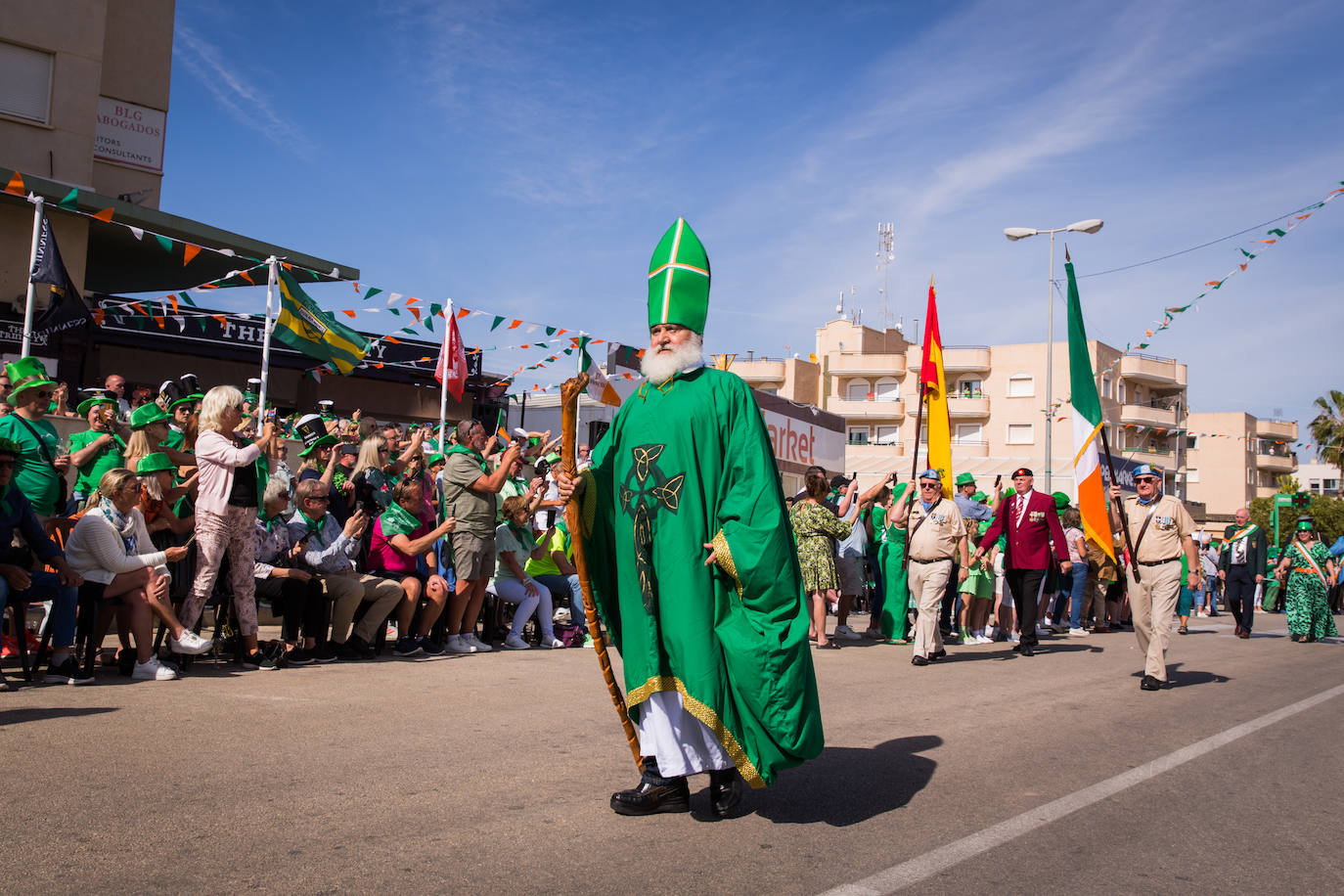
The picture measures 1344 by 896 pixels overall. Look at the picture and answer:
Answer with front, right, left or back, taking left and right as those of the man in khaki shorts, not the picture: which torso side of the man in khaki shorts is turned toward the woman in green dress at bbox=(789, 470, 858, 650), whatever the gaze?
front

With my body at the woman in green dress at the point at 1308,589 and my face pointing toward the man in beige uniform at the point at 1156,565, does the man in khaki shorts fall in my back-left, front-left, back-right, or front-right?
front-right

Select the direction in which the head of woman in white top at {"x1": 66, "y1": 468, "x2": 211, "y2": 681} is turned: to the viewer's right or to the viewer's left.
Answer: to the viewer's right

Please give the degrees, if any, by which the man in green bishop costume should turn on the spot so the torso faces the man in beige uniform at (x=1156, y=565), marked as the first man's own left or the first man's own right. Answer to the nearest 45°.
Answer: approximately 180°

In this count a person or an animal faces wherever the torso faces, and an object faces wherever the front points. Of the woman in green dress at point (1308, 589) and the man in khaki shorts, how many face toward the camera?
1

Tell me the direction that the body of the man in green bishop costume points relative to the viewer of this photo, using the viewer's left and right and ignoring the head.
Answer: facing the viewer and to the left of the viewer

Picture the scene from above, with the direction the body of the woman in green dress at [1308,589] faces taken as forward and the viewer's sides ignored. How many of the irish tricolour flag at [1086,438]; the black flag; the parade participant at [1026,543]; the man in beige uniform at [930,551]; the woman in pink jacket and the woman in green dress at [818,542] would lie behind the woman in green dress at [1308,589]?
0

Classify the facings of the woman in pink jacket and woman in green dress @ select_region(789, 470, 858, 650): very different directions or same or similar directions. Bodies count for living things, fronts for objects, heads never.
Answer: same or similar directions

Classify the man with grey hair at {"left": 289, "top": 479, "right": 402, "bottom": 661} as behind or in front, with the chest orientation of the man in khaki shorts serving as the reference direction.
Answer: behind

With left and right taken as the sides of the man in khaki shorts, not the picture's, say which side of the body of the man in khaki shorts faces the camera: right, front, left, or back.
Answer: right

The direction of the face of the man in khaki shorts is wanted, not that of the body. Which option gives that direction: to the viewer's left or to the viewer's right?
to the viewer's right

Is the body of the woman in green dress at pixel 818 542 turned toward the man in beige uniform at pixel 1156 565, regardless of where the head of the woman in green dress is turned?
no

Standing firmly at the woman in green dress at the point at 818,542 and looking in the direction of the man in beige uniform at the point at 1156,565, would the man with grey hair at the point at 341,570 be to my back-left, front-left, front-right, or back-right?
back-right

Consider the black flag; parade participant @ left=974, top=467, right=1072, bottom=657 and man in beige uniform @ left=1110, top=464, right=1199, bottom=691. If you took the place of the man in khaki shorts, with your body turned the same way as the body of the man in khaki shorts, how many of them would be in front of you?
2

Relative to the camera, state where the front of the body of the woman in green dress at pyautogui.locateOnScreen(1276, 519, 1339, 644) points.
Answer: toward the camera

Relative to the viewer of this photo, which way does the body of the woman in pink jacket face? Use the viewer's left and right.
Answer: facing to the right of the viewer
